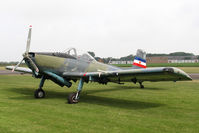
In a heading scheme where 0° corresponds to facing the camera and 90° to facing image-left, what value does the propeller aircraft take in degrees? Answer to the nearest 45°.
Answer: approximately 45°
